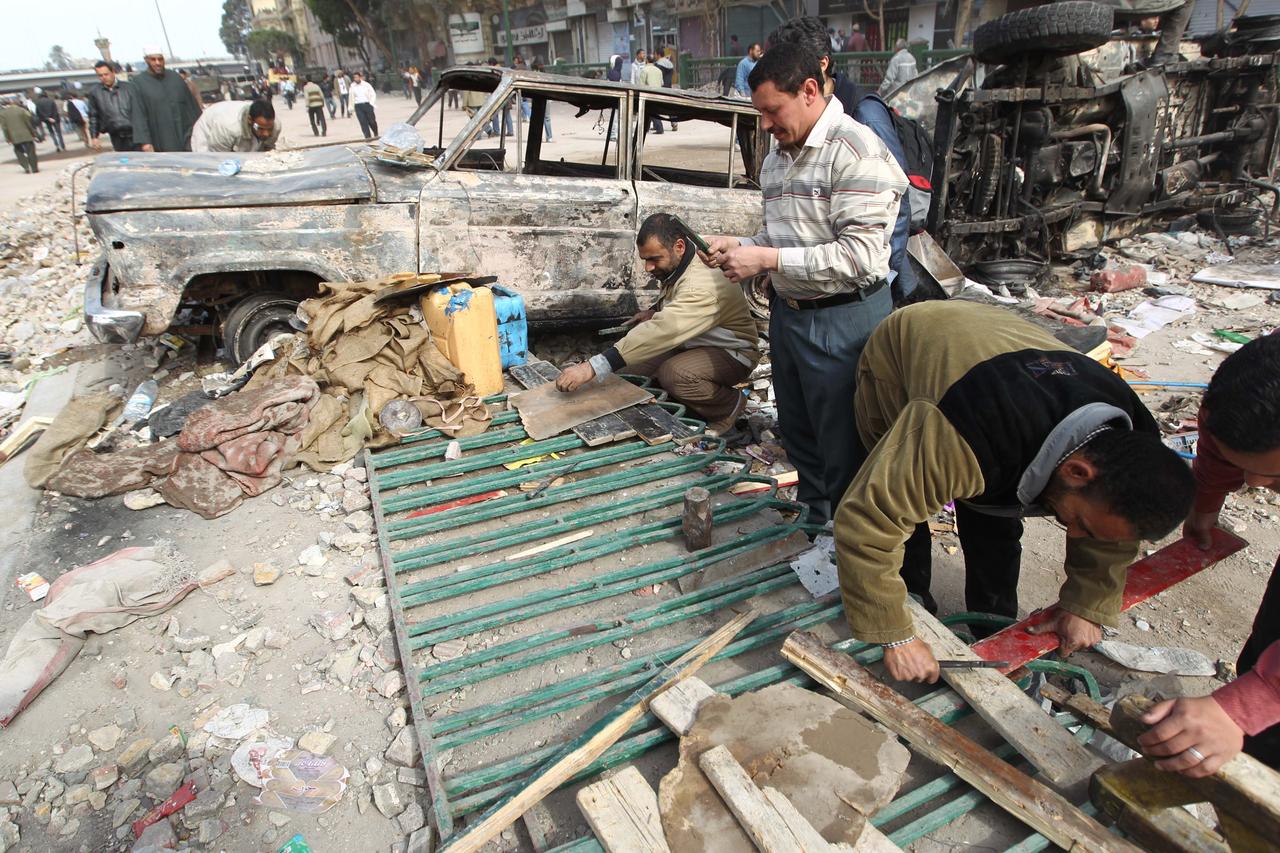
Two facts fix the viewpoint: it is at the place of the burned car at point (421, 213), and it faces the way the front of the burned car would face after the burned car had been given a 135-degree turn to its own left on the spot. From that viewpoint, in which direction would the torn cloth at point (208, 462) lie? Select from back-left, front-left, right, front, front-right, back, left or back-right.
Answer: right

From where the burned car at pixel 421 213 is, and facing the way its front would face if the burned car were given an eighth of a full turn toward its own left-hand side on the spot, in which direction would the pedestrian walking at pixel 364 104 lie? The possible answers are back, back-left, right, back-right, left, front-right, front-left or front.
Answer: back-right

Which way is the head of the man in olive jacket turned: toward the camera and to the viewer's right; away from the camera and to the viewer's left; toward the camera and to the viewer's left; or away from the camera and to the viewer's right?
toward the camera and to the viewer's right

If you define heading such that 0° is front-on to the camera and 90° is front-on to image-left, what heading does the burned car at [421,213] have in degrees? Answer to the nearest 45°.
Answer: approximately 90°

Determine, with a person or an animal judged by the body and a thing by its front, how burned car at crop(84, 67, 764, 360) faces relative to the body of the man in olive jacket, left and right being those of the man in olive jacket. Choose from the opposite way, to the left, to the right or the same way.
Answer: to the right

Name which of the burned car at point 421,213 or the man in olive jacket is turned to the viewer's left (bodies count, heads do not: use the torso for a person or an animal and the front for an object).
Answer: the burned car

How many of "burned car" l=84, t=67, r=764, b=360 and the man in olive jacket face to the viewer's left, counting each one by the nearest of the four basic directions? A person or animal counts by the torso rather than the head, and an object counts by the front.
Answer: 1

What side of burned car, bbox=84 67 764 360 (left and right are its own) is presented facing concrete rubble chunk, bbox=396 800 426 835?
left

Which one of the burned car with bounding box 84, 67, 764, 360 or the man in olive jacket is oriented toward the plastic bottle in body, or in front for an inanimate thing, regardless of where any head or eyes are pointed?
the burned car

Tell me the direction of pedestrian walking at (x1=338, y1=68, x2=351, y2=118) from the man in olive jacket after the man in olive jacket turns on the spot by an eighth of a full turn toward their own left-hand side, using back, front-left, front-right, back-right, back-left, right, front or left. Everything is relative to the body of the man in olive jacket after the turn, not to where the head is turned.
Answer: back-left

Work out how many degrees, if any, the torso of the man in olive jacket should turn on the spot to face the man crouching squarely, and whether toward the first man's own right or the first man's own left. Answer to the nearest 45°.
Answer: approximately 180°

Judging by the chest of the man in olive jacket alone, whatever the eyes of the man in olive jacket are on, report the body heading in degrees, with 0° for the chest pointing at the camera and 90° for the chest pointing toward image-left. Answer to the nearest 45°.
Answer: approximately 315°

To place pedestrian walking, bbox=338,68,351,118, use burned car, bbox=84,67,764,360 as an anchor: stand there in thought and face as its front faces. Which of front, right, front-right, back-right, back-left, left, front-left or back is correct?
right

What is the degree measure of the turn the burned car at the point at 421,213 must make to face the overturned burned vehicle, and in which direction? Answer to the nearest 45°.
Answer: approximately 180°

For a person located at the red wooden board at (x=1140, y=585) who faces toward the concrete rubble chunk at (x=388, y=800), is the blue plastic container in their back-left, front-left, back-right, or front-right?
front-right

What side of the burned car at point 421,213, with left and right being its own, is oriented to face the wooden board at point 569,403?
left

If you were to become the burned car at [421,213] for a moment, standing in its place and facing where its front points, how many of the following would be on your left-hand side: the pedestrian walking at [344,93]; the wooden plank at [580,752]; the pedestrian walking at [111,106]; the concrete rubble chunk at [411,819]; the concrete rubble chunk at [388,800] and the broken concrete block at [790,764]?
4

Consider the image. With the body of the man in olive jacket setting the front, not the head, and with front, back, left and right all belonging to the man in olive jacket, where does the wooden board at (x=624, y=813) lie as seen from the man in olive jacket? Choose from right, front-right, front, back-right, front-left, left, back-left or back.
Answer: right
